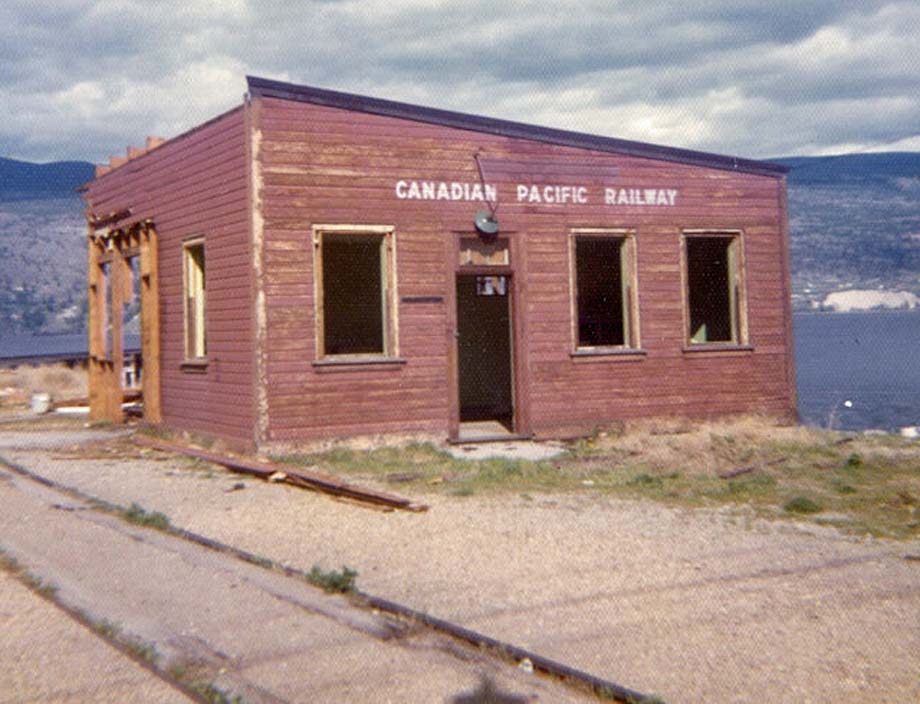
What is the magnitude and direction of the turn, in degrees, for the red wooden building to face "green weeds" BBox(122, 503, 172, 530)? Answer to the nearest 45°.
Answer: approximately 90° to its right

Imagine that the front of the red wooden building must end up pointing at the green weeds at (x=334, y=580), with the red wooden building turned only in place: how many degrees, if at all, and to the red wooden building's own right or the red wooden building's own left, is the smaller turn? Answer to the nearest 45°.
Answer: approximately 45° to the red wooden building's own right

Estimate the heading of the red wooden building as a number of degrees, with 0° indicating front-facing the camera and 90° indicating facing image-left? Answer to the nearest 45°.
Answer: approximately 315°

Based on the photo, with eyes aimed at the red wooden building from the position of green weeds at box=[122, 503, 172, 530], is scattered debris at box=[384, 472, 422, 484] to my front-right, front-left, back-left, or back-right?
front-right

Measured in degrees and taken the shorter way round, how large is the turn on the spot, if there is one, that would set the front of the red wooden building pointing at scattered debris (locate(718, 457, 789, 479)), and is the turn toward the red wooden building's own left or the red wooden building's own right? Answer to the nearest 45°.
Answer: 0° — it already faces it
